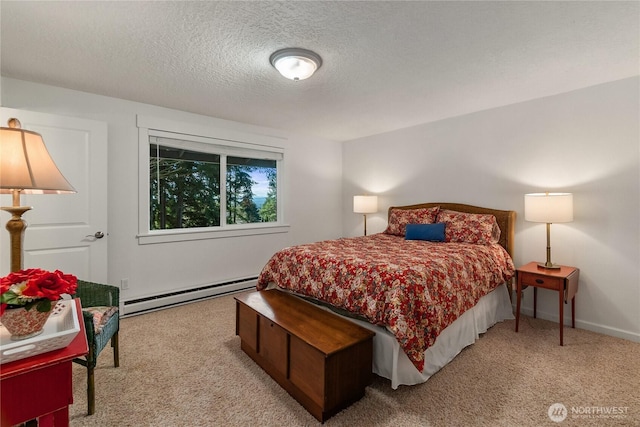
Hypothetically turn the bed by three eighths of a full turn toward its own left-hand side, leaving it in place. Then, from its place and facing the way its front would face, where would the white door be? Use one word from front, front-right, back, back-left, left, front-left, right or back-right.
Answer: back

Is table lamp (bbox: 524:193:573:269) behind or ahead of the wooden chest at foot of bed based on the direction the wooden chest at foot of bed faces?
behind

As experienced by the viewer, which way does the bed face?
facing the viewer and to the left of the viewer

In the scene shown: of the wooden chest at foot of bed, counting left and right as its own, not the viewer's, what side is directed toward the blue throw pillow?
back

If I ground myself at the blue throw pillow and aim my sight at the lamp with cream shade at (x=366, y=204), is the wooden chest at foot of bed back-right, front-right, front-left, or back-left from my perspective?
back-left

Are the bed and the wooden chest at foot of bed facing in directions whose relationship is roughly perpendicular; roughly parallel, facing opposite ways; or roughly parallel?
roughly parallel

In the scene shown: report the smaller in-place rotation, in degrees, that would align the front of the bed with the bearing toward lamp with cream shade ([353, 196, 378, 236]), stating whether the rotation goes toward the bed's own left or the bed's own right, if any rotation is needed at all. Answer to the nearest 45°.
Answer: approximately 135° to the bed's own right

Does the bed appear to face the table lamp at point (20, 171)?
yes

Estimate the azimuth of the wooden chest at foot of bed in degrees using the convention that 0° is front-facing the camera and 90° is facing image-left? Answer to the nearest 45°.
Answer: approximately 45°

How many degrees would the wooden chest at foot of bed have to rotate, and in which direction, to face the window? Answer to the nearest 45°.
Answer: approximately 90° to its right

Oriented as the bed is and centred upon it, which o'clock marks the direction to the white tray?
The white tray is roughly at 12 o'clock from the bed.

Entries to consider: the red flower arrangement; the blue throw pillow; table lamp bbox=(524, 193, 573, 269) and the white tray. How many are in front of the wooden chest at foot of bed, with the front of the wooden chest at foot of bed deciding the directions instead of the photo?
2

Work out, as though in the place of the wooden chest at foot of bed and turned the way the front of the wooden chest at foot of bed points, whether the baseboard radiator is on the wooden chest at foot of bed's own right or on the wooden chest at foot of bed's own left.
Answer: on the wooden chest at foot of bed's own right

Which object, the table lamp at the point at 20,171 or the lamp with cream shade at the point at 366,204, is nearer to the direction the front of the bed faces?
the table lamp

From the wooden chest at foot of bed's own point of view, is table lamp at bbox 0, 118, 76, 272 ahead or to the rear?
ahead
